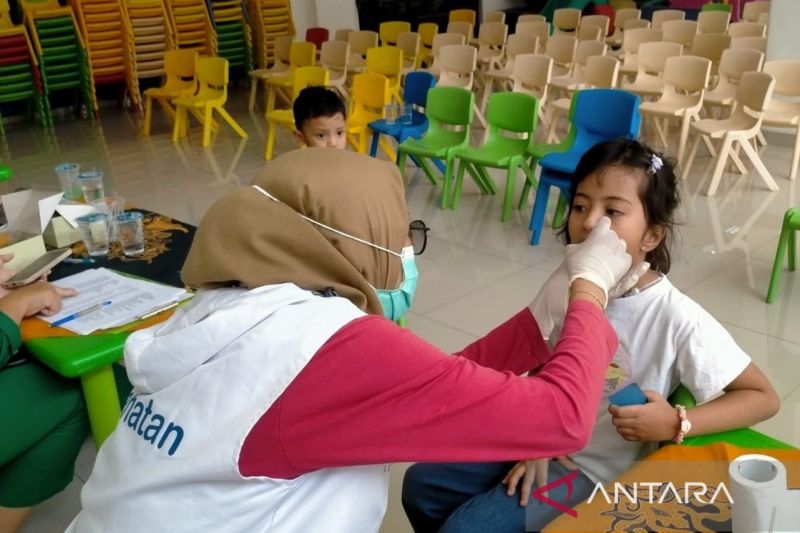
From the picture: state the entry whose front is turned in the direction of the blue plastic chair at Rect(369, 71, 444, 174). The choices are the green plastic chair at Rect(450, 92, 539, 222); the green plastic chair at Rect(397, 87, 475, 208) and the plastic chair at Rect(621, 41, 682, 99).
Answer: the plastic chair

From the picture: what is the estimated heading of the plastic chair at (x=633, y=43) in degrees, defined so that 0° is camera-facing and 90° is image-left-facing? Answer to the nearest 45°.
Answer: approximately 45°

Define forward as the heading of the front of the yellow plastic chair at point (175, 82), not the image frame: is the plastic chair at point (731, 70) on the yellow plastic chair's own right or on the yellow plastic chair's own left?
on the yellow plastic chair's own left

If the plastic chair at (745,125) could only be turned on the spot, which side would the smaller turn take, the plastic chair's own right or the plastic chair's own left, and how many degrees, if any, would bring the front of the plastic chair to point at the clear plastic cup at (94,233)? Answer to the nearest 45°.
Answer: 0° — it already faces it

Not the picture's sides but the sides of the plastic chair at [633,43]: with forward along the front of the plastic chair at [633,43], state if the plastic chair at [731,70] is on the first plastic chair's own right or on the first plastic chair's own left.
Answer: on the first plastic chair's own left

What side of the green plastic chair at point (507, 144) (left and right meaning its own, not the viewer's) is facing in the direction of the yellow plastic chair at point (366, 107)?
right

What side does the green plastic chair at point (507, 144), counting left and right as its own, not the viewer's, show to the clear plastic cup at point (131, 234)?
front

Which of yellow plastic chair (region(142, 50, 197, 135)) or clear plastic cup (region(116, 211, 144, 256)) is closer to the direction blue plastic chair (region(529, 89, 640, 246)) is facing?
the clear plastic cup

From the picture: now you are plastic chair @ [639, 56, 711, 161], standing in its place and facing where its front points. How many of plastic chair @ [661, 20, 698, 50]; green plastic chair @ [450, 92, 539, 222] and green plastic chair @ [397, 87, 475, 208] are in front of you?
2

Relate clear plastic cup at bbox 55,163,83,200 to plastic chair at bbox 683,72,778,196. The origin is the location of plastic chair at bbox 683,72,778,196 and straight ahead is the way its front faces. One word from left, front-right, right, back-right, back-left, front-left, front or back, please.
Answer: front

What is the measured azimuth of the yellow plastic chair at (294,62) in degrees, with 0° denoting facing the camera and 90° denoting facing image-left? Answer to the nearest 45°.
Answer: approximately 45°

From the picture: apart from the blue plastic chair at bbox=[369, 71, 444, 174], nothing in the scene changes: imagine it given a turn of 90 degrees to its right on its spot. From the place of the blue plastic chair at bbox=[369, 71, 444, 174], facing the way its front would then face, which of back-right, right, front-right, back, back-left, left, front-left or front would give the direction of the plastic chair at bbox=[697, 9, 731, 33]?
right

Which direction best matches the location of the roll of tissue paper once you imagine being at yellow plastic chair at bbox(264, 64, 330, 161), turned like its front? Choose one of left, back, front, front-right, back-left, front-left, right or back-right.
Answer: front-left

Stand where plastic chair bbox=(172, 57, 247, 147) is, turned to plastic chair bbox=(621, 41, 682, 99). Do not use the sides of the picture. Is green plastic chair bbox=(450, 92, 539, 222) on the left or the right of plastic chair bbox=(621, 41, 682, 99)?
right

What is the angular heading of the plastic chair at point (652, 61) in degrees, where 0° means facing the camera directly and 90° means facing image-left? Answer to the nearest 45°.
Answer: approximately 45°
